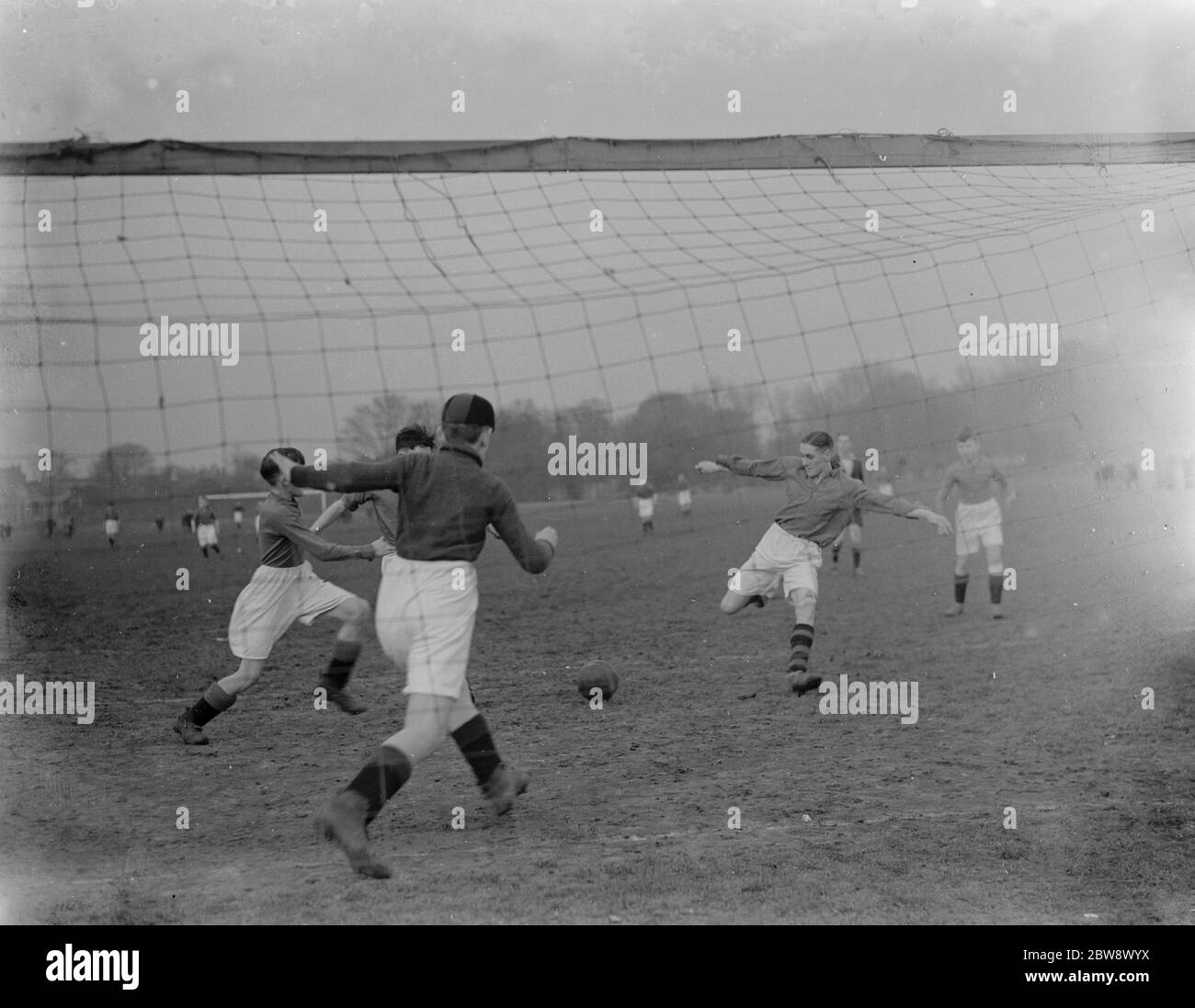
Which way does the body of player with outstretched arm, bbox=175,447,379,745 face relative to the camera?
to the viewer's right

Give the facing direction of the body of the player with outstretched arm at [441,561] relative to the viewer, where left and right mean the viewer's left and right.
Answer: facing away from the viewer and to the right of the viewer

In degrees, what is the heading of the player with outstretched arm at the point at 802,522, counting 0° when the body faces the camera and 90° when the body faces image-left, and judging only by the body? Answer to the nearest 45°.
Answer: approximately 0°

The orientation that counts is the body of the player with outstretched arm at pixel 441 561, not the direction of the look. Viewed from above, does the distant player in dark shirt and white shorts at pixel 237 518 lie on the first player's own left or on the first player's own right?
on the first player's own left

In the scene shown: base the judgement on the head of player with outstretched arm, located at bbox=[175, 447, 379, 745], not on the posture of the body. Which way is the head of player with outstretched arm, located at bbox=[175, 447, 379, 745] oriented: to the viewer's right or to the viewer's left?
to the viewer's right

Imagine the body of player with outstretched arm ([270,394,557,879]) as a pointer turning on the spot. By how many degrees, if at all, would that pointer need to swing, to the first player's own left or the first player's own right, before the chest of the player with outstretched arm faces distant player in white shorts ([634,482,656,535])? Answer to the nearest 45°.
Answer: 0° — they already face them
